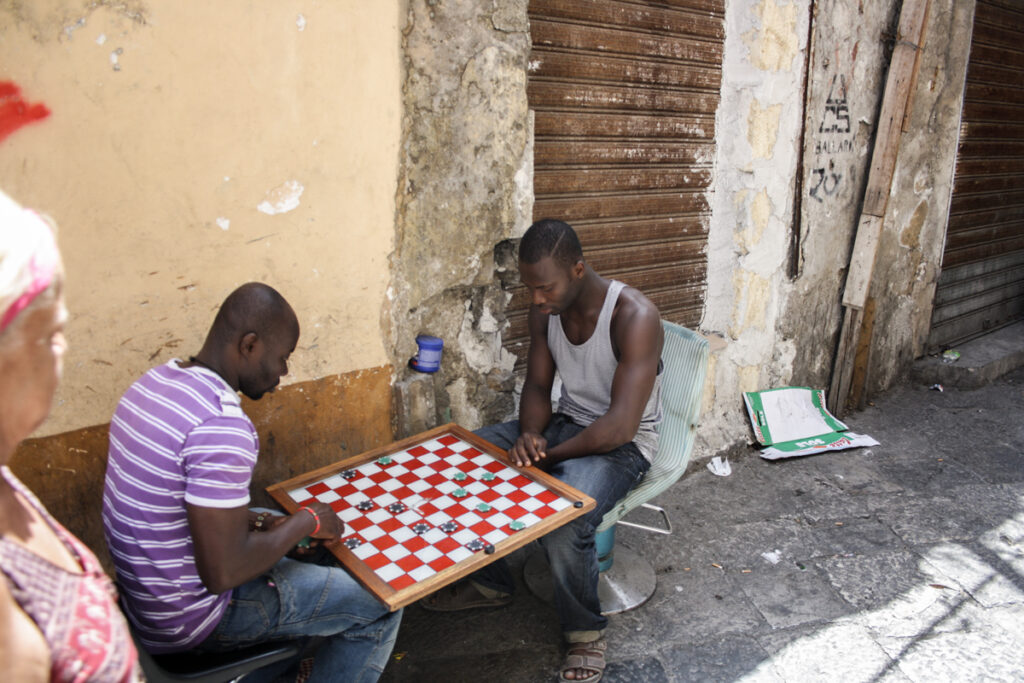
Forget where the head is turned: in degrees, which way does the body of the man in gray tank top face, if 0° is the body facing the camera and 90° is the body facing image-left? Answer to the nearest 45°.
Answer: approximately 45°

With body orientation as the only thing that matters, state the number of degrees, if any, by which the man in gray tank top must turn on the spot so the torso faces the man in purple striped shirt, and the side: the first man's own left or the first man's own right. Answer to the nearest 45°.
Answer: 0° — they already face them

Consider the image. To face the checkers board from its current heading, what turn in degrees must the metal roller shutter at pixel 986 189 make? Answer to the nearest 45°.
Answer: approximately 45° to its right

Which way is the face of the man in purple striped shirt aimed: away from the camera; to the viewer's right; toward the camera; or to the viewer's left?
to the viewer's right

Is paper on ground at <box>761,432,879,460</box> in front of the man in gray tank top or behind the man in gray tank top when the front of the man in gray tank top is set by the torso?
behind

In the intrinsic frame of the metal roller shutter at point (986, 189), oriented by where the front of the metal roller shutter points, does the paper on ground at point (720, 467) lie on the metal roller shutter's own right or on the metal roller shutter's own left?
on the metal roller shutter's own right

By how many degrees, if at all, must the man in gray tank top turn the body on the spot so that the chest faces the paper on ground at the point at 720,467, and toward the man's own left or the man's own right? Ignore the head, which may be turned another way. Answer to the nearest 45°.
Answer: approximately 180°

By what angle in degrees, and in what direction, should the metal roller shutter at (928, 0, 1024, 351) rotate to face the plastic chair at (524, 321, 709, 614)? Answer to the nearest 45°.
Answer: approximately 45° to its right

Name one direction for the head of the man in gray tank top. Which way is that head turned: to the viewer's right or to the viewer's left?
to the viewer's left
